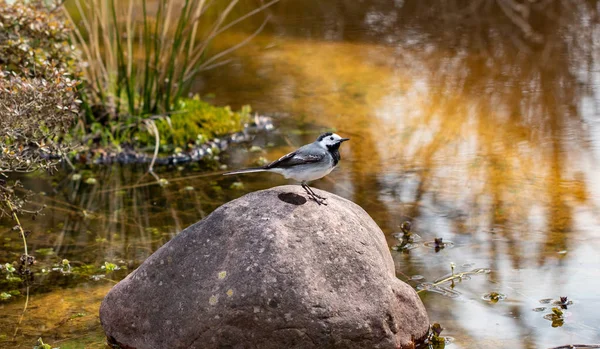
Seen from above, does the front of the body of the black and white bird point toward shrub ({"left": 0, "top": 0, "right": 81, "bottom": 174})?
no

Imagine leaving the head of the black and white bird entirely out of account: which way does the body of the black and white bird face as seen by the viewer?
to the viewer's right

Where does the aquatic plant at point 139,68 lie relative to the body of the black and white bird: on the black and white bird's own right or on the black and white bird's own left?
on the black and white bird's own left

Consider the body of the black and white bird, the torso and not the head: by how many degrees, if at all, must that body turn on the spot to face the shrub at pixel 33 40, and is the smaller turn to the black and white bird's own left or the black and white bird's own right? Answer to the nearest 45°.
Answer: approximately 135° to the black and white bird's own left

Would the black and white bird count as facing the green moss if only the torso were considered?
no

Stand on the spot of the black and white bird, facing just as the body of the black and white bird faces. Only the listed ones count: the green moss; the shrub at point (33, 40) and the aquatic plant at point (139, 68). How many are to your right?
0
